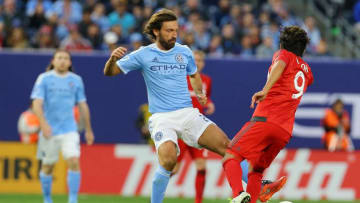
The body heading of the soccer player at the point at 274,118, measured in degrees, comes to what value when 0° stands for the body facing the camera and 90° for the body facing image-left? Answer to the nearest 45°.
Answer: approximately 135°

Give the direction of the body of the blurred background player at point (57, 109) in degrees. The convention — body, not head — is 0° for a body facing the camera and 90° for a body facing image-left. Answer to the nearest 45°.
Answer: approximately 0°

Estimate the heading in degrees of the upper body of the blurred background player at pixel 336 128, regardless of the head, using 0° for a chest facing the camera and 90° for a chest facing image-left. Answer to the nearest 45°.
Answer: approximately 0°

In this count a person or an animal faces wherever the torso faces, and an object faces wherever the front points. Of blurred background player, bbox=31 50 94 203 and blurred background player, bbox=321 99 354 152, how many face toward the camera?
2

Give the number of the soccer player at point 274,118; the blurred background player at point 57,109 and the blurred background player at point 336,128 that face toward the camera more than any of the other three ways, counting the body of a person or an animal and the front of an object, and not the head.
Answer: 2

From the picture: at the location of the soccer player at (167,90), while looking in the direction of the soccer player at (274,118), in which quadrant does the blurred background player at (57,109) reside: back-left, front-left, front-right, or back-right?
back-left

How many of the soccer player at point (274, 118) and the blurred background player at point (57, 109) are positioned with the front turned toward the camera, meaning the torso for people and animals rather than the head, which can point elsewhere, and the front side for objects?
1

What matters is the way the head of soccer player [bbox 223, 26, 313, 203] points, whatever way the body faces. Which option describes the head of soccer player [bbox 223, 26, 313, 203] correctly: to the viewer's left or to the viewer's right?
to the viewer's left
